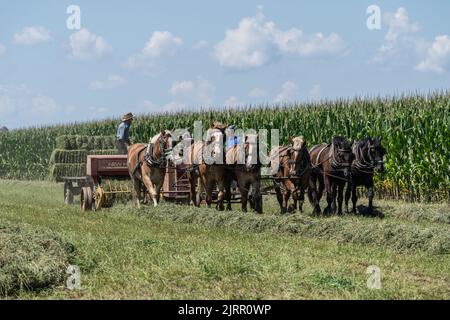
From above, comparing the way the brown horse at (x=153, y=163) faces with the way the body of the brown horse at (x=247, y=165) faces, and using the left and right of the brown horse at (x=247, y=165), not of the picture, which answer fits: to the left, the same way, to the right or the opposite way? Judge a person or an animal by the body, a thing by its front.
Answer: the same way

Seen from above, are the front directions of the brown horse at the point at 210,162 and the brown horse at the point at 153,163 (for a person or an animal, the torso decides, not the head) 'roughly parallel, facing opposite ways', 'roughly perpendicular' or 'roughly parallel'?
roughly parallel

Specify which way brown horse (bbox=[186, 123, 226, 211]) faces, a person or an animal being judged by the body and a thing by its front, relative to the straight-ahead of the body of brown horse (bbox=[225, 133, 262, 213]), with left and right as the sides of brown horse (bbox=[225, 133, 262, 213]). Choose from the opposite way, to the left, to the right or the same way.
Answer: the same way

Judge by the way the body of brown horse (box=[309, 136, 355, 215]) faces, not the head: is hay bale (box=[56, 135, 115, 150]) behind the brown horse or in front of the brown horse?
behind

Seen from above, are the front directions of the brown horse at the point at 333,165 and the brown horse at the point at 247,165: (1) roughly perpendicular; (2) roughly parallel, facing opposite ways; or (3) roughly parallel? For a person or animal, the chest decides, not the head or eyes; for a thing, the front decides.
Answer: roughly parallel

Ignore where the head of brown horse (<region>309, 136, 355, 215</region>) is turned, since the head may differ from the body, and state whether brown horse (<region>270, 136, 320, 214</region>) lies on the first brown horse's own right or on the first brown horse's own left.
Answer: on the first brown horse's own right

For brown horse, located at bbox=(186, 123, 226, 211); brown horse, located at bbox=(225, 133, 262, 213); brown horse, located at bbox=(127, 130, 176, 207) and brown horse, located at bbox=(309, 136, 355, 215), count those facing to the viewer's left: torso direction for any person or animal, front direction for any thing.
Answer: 0
